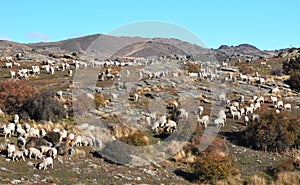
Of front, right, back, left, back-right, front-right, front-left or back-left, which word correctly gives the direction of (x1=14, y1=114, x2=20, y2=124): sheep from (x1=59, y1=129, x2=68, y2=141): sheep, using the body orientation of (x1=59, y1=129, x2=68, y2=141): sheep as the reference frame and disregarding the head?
right

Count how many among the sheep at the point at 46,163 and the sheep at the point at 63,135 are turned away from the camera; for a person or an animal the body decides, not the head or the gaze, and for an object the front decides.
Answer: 0

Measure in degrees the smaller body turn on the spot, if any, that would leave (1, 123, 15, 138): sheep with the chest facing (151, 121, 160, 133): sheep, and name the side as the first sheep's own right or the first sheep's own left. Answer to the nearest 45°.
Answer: approximately 135° to the first sheep's own left

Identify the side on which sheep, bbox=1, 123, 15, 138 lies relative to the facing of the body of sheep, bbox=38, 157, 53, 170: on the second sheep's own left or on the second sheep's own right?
on the second sheep's own right

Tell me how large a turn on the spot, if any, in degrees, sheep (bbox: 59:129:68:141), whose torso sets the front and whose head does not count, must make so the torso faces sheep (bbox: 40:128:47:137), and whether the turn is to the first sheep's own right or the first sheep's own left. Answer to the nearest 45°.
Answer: approximately 45° to the first sheep's own right

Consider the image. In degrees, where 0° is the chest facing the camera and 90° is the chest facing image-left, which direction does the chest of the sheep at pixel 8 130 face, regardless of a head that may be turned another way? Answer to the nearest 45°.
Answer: approximately 45°

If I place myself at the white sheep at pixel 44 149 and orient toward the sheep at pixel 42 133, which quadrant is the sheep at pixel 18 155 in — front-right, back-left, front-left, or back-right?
back-left

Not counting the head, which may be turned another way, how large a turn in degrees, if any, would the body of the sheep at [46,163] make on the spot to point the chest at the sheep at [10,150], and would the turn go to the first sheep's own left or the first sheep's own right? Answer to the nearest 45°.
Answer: approximately 90° to the first sheep's own right

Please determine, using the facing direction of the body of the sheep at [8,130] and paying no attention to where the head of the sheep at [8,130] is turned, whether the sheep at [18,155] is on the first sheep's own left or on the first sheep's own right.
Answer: on the first sheep's own left

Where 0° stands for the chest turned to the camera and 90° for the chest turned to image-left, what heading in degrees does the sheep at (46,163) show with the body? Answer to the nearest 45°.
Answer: approximately 45°
